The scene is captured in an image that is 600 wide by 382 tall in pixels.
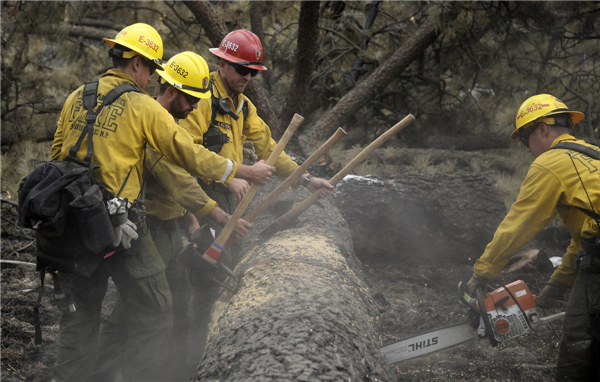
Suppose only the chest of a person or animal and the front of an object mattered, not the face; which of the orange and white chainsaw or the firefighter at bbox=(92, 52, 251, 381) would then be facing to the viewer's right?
the firefighter

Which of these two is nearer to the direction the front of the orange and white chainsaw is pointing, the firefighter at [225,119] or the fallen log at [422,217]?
the firefighter

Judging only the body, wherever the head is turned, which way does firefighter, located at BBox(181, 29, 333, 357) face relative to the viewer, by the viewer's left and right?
facing the viewer and to the right of the viewer

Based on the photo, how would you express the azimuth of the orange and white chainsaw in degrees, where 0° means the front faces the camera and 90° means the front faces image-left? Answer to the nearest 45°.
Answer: approximately 90°

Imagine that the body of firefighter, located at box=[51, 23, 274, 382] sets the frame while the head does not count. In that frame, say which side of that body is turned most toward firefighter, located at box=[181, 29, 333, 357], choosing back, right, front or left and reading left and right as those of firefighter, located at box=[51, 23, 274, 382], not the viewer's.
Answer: front

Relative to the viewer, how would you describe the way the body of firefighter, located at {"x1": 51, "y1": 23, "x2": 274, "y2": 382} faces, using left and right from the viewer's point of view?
facing away from the viewer and to the right of the viewer

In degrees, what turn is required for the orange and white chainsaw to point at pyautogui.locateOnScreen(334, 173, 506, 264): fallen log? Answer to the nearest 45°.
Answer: approximately 90° to its right

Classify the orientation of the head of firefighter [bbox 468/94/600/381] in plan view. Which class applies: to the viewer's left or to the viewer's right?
to the viewer's left

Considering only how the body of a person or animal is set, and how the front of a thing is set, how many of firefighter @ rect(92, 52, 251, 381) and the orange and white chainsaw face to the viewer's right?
1

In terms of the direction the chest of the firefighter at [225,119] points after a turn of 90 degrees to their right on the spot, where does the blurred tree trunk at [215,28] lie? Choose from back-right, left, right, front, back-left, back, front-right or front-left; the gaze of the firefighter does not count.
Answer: back-right

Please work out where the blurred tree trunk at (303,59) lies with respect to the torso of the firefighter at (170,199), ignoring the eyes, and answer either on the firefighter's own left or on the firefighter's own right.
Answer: on the firefighter's own left

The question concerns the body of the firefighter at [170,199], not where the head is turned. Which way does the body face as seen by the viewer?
to the viewer's right

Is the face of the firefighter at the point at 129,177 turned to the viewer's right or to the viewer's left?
to the viewer's right
